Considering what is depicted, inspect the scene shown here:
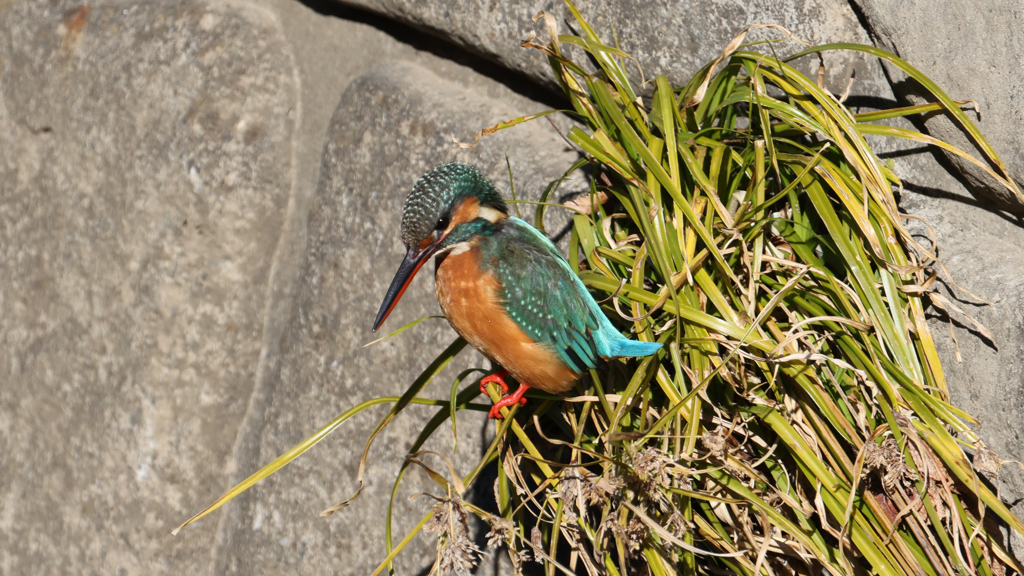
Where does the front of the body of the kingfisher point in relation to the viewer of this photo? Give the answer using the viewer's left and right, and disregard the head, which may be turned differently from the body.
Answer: facing to the left of the viewer
